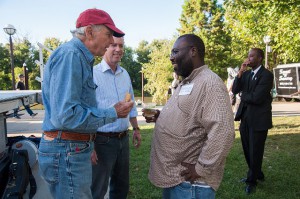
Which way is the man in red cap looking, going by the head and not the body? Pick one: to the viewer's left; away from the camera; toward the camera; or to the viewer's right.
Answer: to the viewer's right

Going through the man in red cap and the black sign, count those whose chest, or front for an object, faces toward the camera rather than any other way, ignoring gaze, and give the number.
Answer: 1

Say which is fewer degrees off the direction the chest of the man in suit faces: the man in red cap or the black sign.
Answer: the man in red cap

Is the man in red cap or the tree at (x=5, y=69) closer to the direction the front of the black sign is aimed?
the man in red cap

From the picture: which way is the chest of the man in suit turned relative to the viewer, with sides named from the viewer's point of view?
facing the viewer and to the left of the viewer

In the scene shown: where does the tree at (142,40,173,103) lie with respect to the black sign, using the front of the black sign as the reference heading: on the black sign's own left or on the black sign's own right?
on the black sign's own right

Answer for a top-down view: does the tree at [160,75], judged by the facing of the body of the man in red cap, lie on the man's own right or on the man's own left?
on the man's own left

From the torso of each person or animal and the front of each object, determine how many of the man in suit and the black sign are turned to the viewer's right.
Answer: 0

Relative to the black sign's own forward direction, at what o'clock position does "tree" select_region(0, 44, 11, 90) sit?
The tree is roughly at 3 o'clock from the black sign.

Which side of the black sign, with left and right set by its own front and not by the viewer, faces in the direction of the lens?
front

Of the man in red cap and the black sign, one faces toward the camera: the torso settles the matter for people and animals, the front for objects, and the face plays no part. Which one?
the black sign

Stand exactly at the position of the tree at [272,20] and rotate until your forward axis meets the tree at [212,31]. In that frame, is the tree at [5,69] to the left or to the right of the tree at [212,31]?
left

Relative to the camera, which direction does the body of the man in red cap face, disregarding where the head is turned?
to the viewer's right

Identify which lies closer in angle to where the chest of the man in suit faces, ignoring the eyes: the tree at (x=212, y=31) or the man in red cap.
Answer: the man in red cap

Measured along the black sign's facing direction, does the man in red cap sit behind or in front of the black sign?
in front

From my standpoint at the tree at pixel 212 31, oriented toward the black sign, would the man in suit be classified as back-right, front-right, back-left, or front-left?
front-right

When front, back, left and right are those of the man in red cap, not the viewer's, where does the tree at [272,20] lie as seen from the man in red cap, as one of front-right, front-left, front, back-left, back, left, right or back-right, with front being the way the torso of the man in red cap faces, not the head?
front-left
